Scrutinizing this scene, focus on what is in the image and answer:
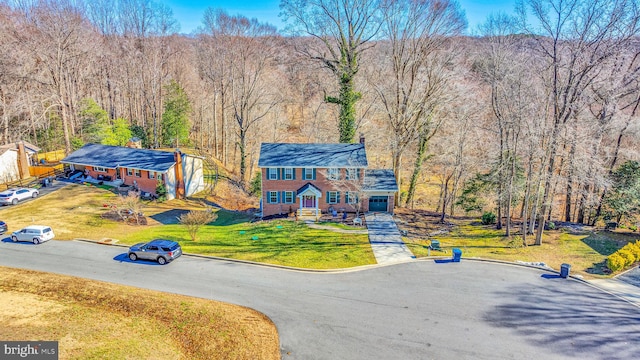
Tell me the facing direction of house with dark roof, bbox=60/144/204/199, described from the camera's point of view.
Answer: facing the viewer and to the left of the viewer

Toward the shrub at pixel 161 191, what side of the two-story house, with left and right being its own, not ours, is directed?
right

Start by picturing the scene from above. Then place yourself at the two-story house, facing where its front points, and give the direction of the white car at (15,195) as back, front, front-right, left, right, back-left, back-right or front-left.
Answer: right

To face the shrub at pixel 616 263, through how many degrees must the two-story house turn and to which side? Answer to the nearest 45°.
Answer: approximately 45° to its left

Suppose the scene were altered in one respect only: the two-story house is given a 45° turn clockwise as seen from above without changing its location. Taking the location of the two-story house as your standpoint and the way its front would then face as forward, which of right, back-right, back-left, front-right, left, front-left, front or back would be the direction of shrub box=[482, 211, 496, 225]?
back-left

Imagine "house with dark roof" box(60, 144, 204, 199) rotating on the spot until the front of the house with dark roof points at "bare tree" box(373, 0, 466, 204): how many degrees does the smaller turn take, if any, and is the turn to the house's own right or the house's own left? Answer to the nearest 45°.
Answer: approximately 90° to the house's own left

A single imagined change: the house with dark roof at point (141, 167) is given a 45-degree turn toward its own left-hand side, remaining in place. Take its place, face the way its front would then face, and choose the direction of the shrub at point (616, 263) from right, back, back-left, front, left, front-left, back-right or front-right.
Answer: front-left

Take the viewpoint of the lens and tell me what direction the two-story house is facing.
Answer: facing the viewer

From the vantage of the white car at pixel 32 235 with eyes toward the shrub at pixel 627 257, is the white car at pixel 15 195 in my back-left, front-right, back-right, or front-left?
back-left

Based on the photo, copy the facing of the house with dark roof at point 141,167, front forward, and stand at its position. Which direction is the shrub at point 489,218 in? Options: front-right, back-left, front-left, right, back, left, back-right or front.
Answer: left

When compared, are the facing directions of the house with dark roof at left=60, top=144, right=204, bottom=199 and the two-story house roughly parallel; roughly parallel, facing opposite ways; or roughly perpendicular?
roughly parallel

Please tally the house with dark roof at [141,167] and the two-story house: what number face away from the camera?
0

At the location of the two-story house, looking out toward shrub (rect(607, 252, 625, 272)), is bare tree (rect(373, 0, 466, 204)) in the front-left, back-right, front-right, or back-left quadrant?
front-left

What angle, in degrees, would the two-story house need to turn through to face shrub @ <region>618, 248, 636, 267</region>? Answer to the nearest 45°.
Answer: approximately 45° to its left

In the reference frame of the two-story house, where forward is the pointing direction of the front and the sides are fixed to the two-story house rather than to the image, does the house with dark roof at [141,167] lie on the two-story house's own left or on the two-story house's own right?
on the two-story house's own right
